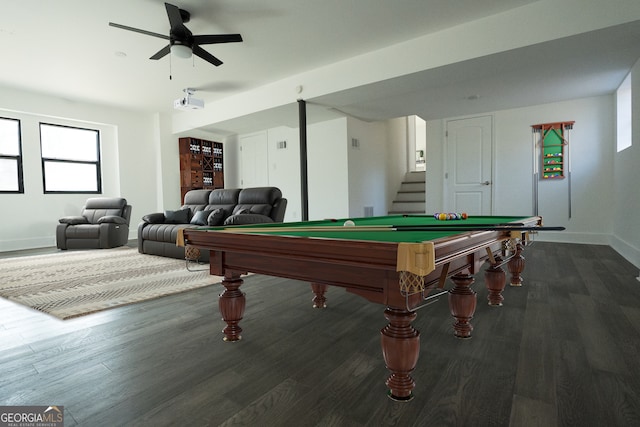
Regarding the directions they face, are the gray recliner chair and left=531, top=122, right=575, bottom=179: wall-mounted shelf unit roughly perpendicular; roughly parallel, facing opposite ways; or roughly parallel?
roughly parallel

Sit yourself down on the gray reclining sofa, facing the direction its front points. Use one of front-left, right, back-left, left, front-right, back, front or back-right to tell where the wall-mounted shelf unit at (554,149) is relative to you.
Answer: back-left

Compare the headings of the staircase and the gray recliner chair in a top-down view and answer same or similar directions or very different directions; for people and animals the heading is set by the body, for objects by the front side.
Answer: same or similar directions

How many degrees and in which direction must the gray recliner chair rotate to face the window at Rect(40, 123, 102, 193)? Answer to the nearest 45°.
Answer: approximately 135° to its right

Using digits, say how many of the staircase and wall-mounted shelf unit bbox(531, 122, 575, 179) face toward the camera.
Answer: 2

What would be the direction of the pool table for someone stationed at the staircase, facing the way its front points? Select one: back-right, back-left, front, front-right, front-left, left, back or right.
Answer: front

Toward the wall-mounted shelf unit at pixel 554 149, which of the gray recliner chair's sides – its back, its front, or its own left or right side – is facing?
left

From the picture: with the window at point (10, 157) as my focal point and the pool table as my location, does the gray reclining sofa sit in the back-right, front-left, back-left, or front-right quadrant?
front-right

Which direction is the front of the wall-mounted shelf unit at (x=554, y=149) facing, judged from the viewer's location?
facing the viewer

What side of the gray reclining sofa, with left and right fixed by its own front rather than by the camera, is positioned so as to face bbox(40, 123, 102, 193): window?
right

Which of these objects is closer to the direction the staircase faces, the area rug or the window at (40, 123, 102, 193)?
the area rug

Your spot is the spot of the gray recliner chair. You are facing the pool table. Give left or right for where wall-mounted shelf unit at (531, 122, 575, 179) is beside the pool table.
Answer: left

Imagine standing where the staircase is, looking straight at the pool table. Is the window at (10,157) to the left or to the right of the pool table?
right

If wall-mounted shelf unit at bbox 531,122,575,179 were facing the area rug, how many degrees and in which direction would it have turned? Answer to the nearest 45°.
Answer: approximately 45° to its right

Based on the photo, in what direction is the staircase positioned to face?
toward the camera
